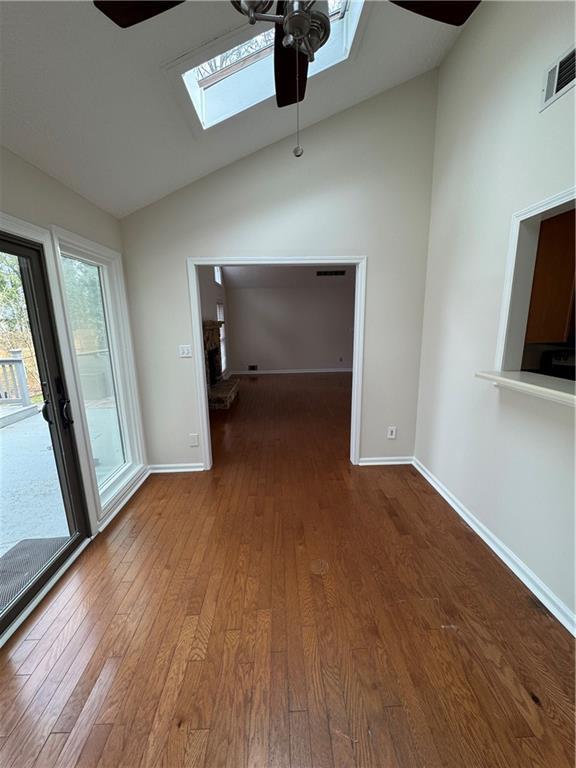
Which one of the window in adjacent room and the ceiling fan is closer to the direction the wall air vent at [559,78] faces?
the ceiling fan

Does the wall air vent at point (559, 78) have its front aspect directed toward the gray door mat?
yes

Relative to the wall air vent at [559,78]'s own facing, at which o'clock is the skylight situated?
The skylight is roughly at 1 o'clock from the wall air vent.

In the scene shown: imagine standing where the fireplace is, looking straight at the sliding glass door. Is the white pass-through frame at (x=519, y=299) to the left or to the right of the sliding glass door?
left

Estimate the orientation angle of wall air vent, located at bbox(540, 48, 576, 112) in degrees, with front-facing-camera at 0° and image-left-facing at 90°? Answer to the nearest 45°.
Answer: approximately 45°

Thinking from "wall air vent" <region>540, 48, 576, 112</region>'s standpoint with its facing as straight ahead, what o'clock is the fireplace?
The fireplace is roughly at 2 o'clock from the wall air vent.

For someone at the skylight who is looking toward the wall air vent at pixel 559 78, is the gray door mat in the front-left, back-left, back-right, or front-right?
back-right

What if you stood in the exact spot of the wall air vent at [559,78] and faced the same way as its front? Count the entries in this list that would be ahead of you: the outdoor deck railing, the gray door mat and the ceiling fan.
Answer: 3

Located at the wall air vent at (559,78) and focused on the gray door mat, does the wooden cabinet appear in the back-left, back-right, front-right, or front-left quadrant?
back-right
